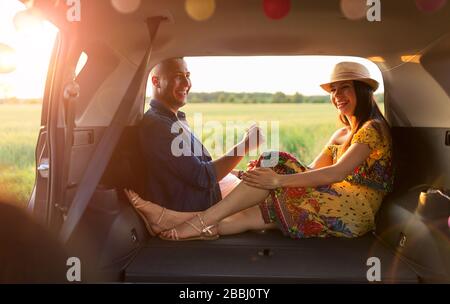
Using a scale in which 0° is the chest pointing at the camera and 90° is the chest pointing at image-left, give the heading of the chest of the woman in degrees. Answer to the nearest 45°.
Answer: approximately 90°

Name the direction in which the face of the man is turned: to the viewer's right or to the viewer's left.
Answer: to the viewer's right

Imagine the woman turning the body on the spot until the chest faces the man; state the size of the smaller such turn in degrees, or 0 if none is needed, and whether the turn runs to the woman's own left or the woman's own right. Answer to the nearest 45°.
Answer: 0° — they already face them

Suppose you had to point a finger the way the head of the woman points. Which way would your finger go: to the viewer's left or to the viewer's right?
to the viewer's left
